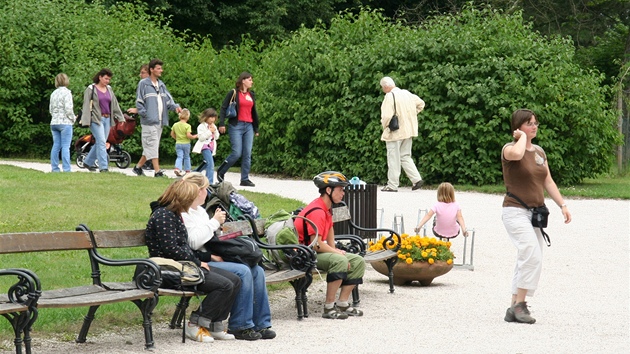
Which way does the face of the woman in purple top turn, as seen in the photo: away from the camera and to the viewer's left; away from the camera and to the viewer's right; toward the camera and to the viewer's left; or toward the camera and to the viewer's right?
toward the camera and to the viewer's right

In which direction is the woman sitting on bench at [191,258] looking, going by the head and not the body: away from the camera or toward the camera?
away from the camera

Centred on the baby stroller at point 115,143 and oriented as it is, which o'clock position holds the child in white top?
The child in white top is roughly at 8 o'clock from the baby stroller.

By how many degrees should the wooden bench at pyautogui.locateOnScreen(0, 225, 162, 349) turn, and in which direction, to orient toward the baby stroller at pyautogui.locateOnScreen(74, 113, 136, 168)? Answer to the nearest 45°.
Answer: approximately 135° to its left

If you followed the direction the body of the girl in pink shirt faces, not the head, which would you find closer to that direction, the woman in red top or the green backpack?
the woman in red top

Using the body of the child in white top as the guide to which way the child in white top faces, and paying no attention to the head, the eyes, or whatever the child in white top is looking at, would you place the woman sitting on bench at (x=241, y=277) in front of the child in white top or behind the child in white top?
in front

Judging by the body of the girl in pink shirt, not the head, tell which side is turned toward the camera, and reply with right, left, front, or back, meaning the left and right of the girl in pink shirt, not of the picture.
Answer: back

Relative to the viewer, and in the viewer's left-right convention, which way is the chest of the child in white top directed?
facing the viewer and to the right of the viewer

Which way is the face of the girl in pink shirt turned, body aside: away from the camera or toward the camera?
away from the camera

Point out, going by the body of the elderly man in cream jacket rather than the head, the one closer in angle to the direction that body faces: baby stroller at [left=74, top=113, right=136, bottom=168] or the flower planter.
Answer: the baby stroller

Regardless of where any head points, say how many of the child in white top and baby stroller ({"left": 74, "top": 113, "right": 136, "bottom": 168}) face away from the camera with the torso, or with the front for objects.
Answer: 0

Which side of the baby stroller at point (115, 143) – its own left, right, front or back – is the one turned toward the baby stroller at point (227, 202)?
left
